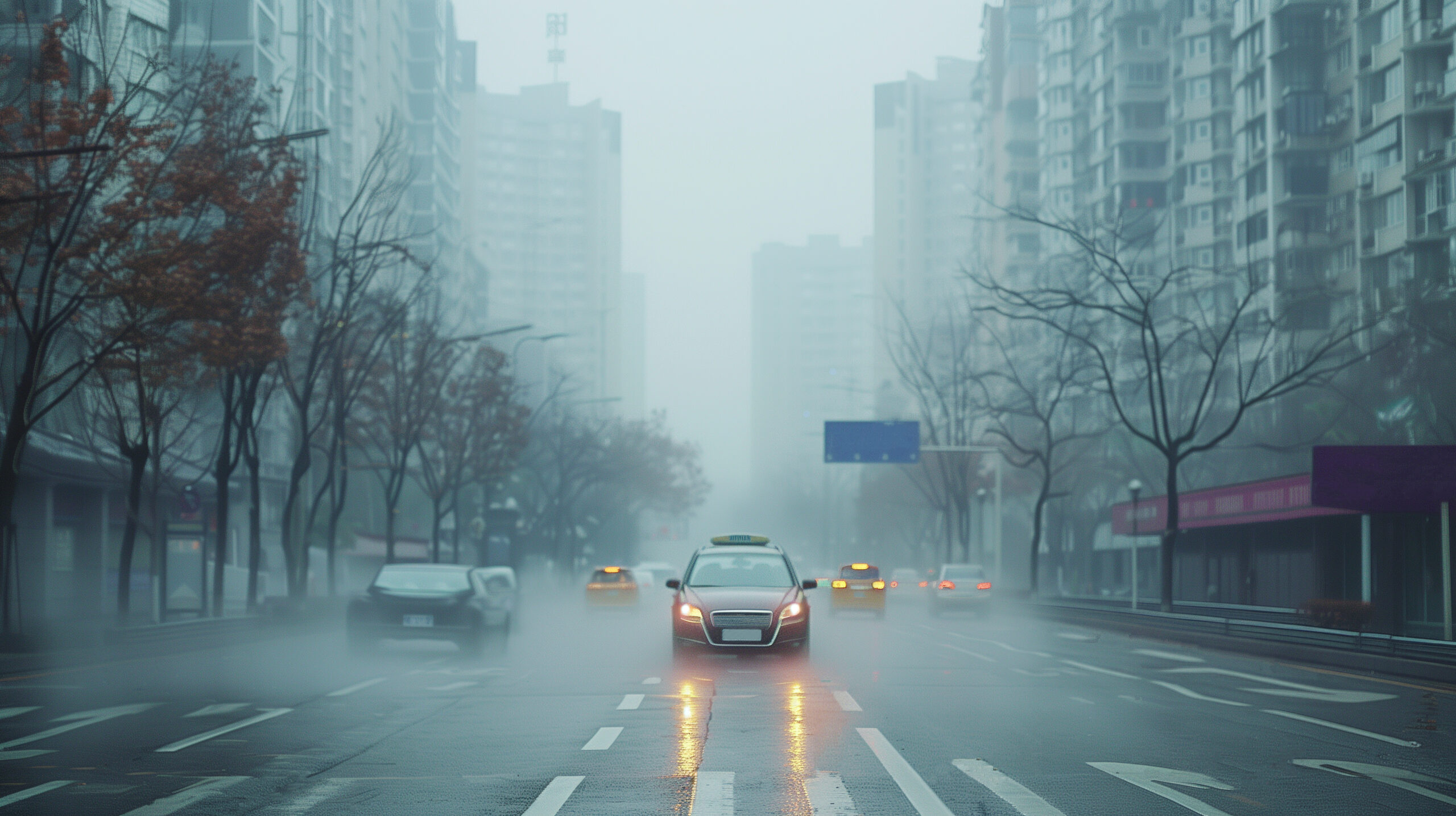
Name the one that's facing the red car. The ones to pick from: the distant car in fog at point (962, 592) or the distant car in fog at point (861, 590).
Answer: the distant car in fog at point (861, 590)

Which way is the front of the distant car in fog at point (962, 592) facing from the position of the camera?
facing away from the viewer

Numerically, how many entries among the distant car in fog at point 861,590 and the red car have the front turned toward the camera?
2

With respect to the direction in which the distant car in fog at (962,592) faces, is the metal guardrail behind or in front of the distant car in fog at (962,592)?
behind

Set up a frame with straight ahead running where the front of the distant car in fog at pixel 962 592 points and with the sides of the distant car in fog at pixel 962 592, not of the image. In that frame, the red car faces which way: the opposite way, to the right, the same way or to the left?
the opposite way

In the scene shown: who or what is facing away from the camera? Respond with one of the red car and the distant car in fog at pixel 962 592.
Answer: the distant car in fog

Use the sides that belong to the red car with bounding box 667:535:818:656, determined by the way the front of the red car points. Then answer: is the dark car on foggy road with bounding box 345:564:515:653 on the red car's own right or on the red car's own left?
on the red car's own right
